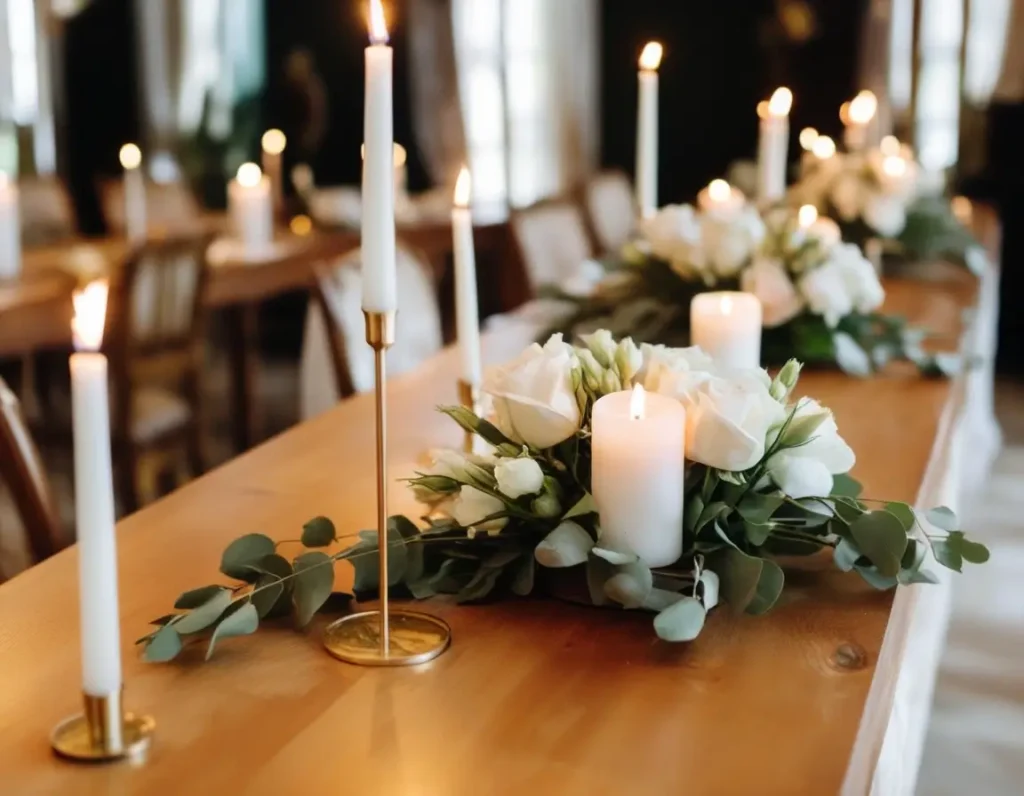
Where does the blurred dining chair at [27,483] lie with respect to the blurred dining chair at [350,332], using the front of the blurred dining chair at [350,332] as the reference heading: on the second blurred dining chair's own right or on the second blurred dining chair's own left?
on the second blurred dining chair's own right

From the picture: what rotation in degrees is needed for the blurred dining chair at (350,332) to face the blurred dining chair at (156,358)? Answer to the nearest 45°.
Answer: approximately 180°

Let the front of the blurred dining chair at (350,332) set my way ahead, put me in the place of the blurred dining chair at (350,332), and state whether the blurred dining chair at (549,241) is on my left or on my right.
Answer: on my left

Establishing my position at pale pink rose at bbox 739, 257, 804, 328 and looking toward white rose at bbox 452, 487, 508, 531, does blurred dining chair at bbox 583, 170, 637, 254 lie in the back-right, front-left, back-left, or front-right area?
back-right

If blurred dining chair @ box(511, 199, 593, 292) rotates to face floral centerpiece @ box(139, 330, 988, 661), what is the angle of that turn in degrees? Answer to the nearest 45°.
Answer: approximately 45° to its right

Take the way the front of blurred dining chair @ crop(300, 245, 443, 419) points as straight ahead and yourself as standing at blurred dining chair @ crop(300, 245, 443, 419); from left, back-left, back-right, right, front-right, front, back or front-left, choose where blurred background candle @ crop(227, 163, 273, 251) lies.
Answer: back-left
